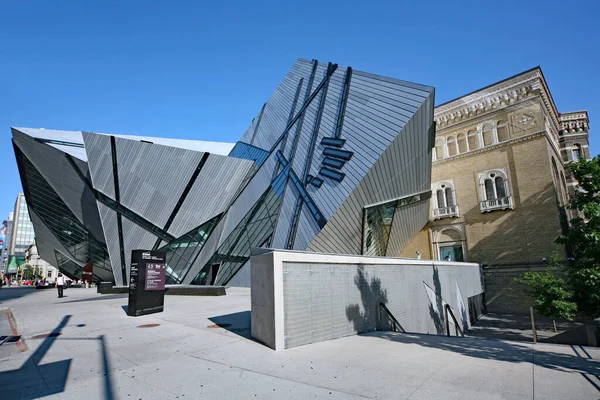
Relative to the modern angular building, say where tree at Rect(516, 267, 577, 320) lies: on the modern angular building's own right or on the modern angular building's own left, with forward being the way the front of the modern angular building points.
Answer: on the modern angular building's own left

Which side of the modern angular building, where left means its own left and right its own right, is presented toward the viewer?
front

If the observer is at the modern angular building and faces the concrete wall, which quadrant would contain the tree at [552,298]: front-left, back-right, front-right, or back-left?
front-left

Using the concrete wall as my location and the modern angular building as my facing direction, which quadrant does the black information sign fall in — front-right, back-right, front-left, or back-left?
front-left

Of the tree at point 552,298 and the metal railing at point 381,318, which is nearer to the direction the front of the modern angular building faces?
the metal railing

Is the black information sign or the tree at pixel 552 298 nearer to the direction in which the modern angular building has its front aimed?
the black information sign

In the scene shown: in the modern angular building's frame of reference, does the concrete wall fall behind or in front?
in front

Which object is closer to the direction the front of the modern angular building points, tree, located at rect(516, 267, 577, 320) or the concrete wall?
the concrete wall

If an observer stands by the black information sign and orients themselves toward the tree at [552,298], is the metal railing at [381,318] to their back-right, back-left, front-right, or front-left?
front-right

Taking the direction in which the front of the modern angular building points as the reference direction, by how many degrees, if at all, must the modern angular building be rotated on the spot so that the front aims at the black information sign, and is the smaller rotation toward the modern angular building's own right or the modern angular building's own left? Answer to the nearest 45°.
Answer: approximately 45° to the modern angular building's own right

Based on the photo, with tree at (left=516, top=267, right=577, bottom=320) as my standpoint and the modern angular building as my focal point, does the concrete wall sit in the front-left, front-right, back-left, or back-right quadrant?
front-left
